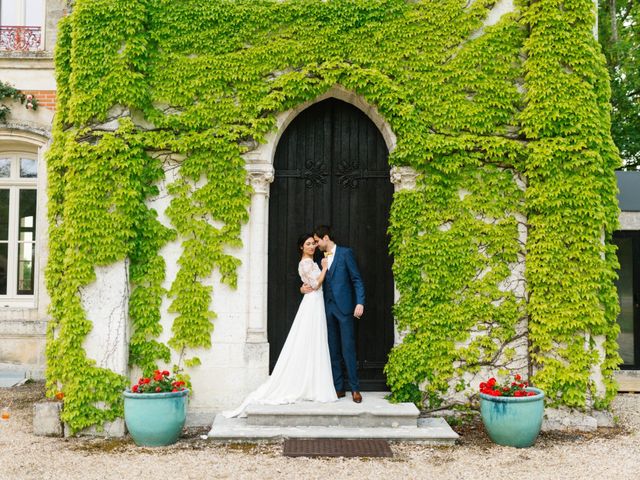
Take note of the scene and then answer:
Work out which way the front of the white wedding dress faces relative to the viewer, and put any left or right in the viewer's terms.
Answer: facing to the right of the viewer

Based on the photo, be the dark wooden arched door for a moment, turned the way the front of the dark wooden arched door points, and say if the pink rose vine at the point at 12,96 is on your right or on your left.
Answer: on your right

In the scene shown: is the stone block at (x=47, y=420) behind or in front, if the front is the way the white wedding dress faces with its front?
behind

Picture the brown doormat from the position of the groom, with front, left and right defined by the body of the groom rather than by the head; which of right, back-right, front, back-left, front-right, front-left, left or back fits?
front-left

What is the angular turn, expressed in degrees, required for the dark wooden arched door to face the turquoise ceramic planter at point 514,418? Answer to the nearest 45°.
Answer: approximately 45° to its left

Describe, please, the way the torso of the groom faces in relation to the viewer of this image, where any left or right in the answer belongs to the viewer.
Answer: facing the viewer and to the left of the viewer

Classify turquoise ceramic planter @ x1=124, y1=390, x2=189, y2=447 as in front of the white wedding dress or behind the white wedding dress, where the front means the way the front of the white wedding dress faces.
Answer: behind

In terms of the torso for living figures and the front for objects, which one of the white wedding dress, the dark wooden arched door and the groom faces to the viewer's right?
the white wedding dress

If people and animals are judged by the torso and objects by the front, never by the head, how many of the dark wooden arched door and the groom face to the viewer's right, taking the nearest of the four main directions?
0

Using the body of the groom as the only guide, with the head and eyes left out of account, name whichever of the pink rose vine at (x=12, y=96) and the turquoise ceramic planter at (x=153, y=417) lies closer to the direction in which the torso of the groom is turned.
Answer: the turquoise ceramic planter

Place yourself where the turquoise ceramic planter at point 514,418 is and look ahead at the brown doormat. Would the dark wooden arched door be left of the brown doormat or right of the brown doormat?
right

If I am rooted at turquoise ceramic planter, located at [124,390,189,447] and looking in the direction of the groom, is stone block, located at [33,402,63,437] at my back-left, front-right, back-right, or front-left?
back-left

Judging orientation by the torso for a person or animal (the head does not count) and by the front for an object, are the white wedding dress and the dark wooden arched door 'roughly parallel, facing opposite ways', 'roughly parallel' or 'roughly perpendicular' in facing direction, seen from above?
roughly perpendicular

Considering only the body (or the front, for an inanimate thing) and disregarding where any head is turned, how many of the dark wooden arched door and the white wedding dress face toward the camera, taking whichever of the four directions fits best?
1
